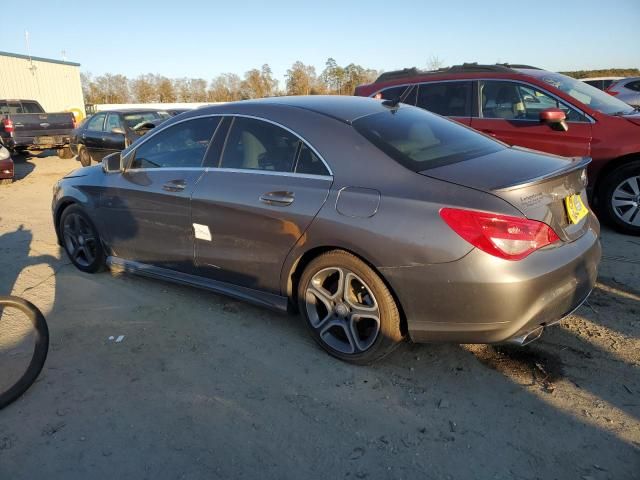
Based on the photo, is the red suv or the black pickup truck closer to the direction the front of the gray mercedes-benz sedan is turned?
the black pickup truck

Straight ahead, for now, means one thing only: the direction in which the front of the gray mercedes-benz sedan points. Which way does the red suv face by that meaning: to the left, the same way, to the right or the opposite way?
the opposite way

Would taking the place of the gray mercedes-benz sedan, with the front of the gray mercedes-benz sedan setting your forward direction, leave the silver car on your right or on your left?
on your right

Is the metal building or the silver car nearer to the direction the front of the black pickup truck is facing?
the metal building

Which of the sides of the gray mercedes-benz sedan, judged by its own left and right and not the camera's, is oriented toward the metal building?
front

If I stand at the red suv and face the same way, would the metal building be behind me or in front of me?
behind

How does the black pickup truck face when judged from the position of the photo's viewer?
facing away from the viewer and to the left of the viewer

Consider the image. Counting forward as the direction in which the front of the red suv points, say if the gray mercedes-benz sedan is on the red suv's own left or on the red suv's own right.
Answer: on the red suv's own right

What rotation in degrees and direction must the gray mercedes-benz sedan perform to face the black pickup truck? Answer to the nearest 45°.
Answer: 0° — it already faces it

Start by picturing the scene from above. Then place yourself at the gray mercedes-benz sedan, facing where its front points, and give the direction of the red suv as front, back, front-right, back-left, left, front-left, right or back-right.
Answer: right

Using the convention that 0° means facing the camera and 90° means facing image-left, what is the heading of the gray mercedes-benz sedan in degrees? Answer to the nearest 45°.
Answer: approximately 135°

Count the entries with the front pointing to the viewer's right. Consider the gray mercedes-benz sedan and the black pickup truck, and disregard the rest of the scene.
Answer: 0
